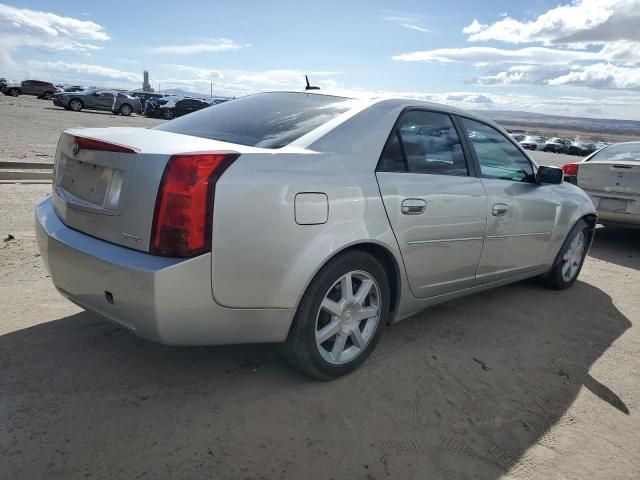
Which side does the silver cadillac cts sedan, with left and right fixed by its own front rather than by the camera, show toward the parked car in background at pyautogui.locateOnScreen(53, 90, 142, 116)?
left

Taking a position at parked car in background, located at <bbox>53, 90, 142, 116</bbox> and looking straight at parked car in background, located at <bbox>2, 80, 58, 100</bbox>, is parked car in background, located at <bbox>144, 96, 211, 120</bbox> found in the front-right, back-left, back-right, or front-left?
back-right

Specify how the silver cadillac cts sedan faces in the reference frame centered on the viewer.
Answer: facing away from the viewer and to the right of the viewer

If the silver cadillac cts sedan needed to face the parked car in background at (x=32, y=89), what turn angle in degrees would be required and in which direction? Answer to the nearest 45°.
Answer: approximately 90° to its left

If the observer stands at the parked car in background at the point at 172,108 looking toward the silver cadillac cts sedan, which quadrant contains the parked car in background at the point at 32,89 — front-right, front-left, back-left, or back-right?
back-right

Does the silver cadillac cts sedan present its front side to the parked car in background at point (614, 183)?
yes

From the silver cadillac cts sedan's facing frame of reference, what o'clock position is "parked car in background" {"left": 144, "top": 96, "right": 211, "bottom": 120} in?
The parked car in background is roughly at 10 o'clock from the silver cadillac cts sedan.
